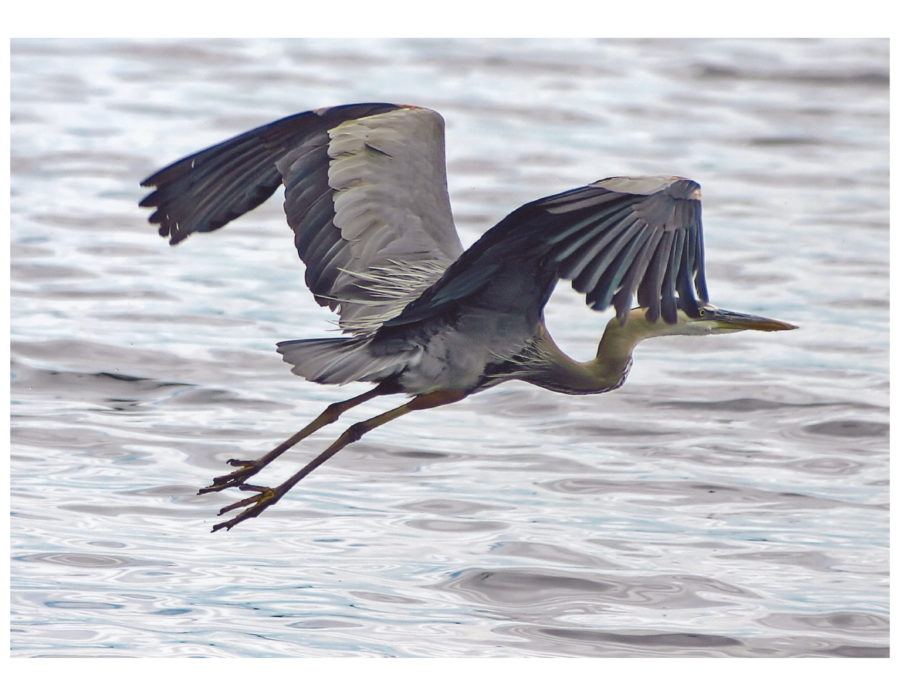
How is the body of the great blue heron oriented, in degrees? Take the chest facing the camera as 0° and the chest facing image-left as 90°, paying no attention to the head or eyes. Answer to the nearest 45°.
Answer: approximately 270°
